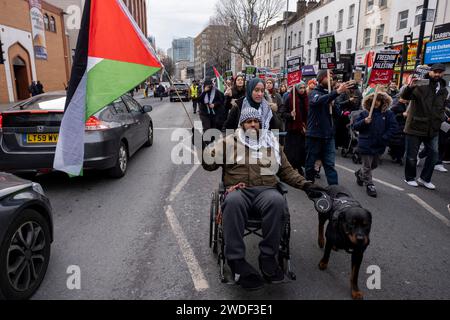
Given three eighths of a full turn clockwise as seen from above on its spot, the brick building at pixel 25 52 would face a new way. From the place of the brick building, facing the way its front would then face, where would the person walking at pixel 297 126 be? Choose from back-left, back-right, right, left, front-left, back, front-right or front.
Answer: left

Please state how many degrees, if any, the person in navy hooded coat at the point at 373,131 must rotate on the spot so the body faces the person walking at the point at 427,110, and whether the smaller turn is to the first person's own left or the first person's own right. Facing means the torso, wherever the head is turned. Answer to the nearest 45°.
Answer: approximately 135° to the first person's own left

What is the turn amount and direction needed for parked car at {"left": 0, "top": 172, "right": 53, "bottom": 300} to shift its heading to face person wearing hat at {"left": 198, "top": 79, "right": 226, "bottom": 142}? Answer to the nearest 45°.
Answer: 0° — it already faces them

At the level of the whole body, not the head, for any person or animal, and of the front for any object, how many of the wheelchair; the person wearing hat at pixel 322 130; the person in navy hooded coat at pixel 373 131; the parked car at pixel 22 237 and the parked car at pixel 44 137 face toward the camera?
2

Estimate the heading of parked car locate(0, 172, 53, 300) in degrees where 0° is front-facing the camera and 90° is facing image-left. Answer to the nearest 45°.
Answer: approximately 225°

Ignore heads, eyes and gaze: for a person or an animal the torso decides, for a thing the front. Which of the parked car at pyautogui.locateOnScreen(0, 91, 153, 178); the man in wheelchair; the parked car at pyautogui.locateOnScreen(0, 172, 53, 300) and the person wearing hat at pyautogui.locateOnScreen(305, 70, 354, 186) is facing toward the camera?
the man in wheelchair

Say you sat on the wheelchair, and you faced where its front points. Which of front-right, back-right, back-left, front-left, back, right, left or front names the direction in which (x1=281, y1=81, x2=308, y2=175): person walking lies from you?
back

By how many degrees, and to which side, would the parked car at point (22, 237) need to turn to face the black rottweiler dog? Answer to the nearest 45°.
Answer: approximately 90° to its right

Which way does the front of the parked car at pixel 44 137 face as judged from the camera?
facing away from the viewer and to the right of the viewer

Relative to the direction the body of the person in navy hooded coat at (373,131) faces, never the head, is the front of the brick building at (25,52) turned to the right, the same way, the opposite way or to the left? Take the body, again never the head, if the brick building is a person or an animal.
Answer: to the left
